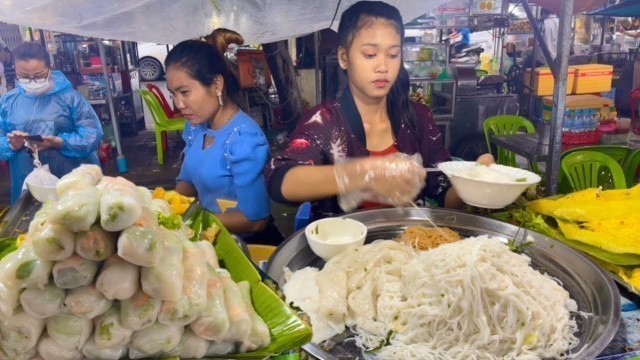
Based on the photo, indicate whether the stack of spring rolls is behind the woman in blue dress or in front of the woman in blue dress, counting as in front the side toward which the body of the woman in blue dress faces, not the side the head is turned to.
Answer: in front

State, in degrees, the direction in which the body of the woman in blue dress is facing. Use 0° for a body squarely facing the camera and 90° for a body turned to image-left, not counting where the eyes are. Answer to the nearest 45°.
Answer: approximately 45°

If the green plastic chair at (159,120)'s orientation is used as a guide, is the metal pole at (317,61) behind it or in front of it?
in front

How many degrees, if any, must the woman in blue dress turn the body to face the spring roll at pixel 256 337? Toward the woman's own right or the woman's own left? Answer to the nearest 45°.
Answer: approximately 45° to the woman's own left

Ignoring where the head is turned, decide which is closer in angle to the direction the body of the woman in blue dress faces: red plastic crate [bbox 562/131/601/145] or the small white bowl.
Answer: the small white bowl

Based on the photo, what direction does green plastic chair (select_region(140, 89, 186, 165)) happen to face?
to the viewer's right

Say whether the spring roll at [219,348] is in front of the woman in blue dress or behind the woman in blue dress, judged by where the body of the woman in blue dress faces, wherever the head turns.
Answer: in front
